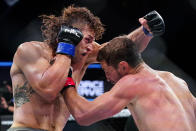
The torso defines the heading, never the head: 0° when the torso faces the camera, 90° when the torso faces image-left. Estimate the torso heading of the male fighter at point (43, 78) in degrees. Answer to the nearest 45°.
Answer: approximately 315°

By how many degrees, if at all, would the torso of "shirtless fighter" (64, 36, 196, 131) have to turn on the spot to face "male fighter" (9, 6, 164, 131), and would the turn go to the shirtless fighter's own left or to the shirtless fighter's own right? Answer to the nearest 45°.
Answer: approximately 45° to the shirtless fighter's own left

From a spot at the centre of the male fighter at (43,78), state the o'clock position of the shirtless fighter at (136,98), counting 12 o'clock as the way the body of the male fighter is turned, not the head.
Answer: The shirtless fighter is roughly at 11 o'clock from the male fighter.

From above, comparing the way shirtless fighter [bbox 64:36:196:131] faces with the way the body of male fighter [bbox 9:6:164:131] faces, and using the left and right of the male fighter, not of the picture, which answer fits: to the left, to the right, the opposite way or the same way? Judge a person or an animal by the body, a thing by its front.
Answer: the opposite way

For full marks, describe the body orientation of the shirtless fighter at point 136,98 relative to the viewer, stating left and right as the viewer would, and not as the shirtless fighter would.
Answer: facing away from the viewer and to the left of the viewer
